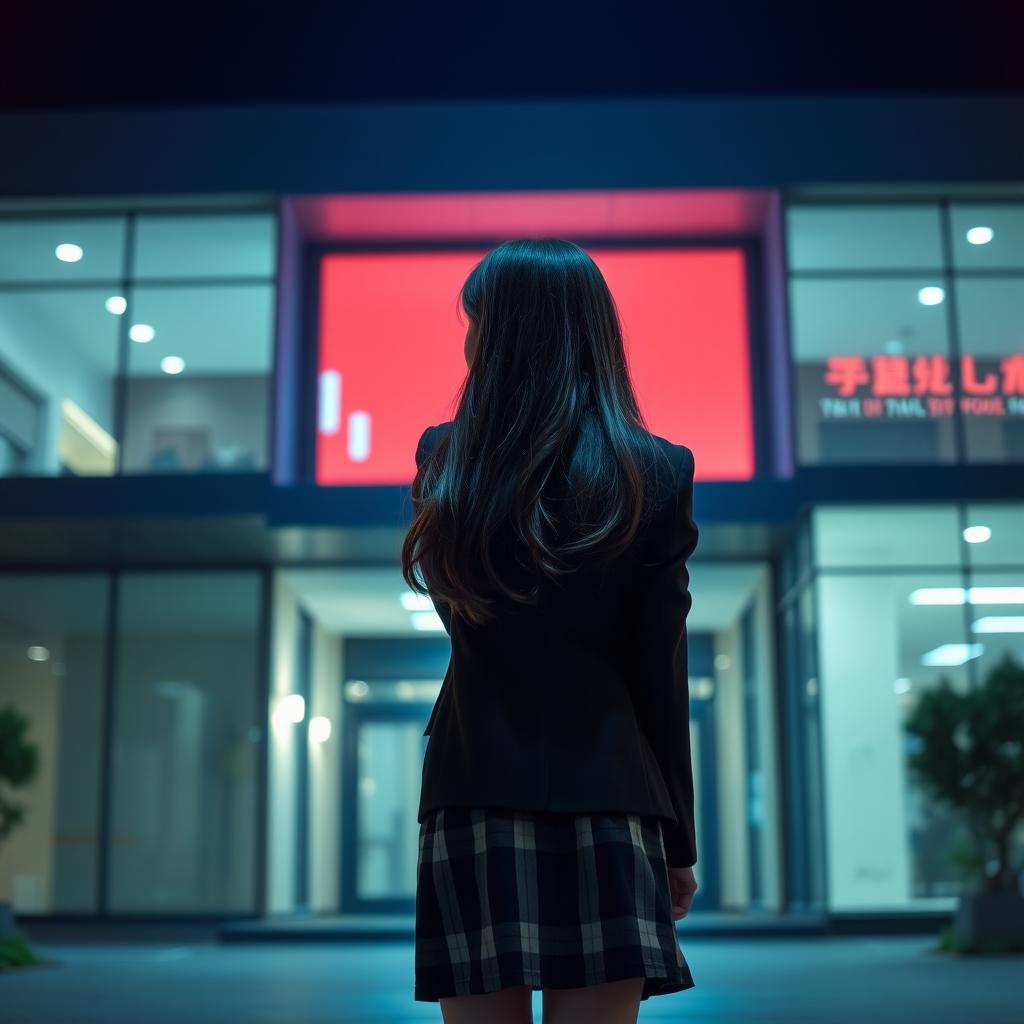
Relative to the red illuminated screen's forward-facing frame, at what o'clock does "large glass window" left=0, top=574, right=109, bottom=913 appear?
The large glass window is roughly at 3 o'clock from the red illuminated screen.

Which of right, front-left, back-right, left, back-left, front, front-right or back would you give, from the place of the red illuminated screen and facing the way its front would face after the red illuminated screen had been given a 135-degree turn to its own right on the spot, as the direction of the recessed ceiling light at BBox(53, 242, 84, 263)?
front-left

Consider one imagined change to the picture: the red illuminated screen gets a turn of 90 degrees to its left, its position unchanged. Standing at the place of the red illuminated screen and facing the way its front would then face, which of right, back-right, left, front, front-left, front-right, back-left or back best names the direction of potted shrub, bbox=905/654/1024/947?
front-right

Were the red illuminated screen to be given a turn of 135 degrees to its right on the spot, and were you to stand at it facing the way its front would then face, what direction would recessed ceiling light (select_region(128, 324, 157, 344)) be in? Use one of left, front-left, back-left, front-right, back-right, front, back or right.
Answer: front-left

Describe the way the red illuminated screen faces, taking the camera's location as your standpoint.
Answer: facing the viewer

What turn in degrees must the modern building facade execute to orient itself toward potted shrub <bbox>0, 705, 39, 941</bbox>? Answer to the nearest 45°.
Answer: approximately 45° to its right
